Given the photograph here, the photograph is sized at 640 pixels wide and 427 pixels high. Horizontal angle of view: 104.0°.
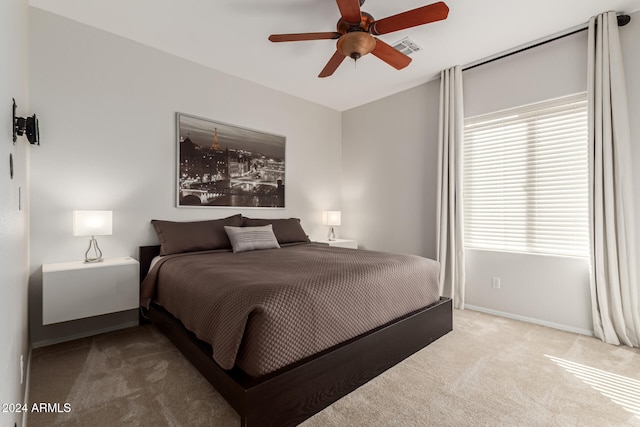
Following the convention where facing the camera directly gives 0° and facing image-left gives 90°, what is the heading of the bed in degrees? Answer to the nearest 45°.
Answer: approximately 315°

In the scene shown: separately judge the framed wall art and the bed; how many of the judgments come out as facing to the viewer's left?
0

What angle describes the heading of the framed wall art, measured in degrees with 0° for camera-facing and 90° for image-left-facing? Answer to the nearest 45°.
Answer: approximately 315°

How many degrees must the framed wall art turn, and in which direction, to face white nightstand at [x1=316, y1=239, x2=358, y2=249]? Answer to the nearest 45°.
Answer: approximately 45° to its left

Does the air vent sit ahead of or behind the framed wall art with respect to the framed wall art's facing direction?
ahead

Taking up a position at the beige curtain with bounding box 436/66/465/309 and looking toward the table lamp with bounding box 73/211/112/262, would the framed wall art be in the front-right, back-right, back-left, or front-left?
front-right

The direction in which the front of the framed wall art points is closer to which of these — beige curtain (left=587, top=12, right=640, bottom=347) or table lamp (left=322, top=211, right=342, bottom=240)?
the beige curtain

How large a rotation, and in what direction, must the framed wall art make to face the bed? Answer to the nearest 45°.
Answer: approximately 45° to its right

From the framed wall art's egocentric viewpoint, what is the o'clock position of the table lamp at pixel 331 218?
The table lamp is roughly at 10 o'clock from the framed wall art.

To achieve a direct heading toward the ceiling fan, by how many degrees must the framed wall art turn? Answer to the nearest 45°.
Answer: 0° — it already faces it

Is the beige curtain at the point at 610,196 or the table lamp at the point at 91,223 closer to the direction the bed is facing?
the beige curtain

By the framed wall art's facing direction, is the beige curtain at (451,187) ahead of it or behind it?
ahead

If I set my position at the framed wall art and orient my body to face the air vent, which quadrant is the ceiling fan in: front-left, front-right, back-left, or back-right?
front-right
